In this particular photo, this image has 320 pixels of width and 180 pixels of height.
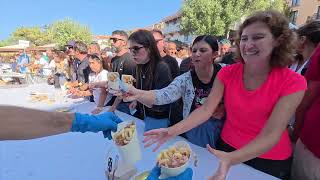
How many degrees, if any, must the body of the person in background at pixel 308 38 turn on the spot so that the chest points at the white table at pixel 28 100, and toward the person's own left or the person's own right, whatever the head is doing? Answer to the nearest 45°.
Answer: approximately 45° to the person's own right

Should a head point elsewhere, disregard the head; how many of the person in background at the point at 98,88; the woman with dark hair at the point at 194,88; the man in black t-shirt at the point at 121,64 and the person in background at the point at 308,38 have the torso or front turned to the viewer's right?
0

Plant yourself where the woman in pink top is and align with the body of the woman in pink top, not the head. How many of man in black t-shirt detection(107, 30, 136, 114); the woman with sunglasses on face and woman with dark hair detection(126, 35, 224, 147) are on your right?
3

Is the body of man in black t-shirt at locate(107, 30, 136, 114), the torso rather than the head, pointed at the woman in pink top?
no

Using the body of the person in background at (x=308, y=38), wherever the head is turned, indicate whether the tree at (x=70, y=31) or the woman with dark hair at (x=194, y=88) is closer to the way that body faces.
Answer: the woman with dark hair

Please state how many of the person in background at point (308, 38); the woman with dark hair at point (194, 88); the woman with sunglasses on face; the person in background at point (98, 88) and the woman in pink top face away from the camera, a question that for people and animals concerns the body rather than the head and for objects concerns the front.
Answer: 0

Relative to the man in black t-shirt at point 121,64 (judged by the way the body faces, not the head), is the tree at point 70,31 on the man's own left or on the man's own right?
on the man's own right

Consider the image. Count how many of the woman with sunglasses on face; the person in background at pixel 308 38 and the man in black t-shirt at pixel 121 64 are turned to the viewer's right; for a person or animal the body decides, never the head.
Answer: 0

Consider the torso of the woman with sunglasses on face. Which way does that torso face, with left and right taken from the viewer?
facing the viewer and to the left of the viewer

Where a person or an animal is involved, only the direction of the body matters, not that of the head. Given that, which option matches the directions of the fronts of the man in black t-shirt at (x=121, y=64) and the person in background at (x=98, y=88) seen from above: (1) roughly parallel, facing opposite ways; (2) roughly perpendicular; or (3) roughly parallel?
roughly parallel

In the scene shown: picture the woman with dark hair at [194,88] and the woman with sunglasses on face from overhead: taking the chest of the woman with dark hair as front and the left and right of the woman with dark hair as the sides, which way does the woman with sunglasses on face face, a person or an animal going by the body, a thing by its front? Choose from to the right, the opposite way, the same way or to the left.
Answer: the same way

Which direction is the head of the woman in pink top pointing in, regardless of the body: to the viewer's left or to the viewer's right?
to the viewer's left

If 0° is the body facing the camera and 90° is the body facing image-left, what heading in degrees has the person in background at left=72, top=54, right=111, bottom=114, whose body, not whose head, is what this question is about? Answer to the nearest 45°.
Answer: approximately 45°

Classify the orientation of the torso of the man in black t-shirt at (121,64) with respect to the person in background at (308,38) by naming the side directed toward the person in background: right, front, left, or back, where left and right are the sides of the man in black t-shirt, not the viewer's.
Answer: left
